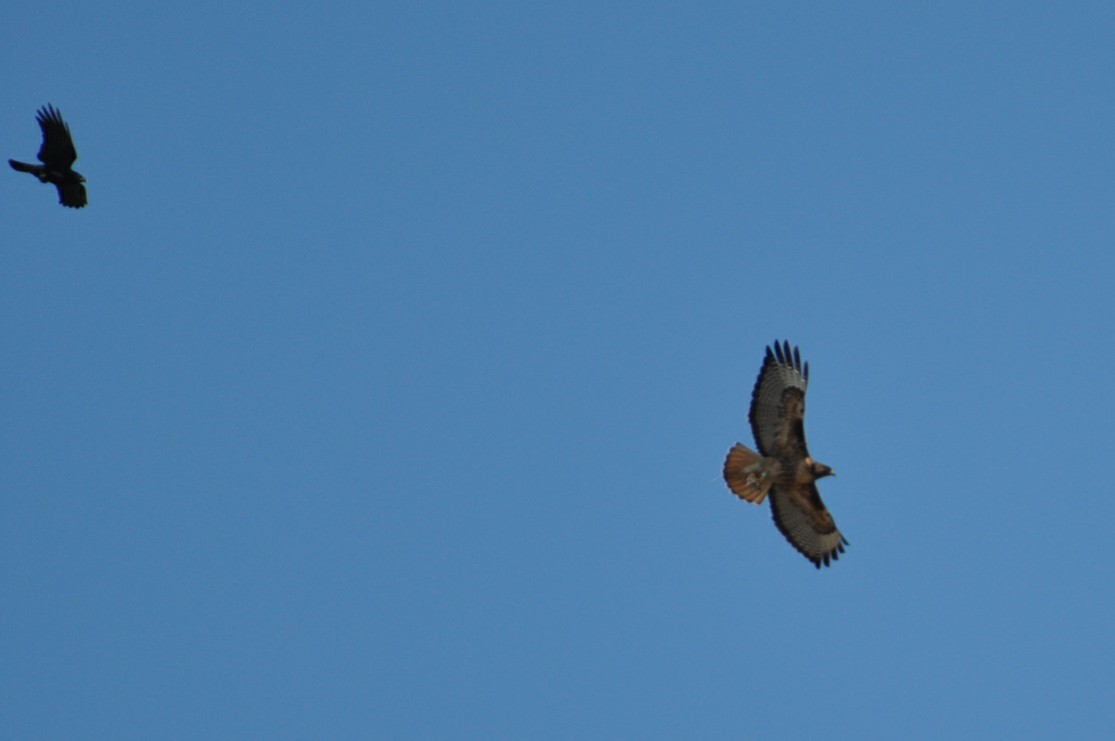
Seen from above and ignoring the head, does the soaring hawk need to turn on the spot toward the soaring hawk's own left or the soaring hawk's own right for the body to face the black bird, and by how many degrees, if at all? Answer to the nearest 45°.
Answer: approximately 180°

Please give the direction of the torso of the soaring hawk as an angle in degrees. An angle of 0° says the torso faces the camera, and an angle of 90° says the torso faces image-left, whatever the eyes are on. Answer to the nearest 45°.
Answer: approximately 270°
